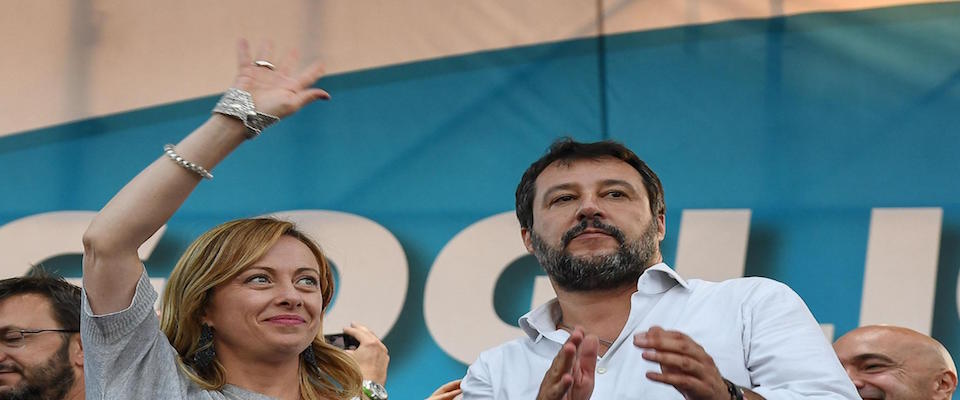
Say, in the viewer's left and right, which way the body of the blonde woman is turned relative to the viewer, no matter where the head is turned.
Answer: facing the viewer and to the right of the viewer

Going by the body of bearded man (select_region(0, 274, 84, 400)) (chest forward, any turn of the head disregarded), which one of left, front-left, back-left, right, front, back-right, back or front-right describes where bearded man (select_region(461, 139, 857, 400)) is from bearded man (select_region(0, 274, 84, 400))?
left

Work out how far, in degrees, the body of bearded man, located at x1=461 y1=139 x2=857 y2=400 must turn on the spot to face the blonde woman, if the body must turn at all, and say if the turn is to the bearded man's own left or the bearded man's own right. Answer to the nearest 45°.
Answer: approximately 45° to the bearded man's own right

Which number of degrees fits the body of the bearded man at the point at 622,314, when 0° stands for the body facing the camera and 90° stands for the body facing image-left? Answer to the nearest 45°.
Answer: approximately 45°

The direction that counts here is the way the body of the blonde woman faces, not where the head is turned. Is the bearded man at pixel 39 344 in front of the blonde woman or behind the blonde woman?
behind

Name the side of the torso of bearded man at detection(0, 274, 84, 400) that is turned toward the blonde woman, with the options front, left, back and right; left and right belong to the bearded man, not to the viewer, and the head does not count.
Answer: left
